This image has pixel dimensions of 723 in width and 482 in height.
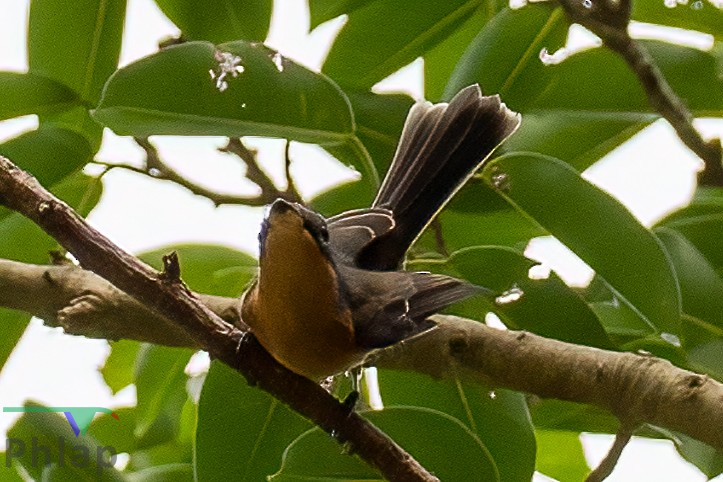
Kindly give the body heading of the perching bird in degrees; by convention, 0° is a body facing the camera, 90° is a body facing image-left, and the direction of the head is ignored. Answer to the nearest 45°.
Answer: approximately 45°

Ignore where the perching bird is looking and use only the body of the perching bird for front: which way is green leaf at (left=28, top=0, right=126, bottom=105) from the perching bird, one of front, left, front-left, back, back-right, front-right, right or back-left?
right

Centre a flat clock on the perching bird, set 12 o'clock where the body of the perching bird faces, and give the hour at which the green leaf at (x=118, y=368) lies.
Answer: The green leaf is roughly at 3 o'clock from the perching bird.
